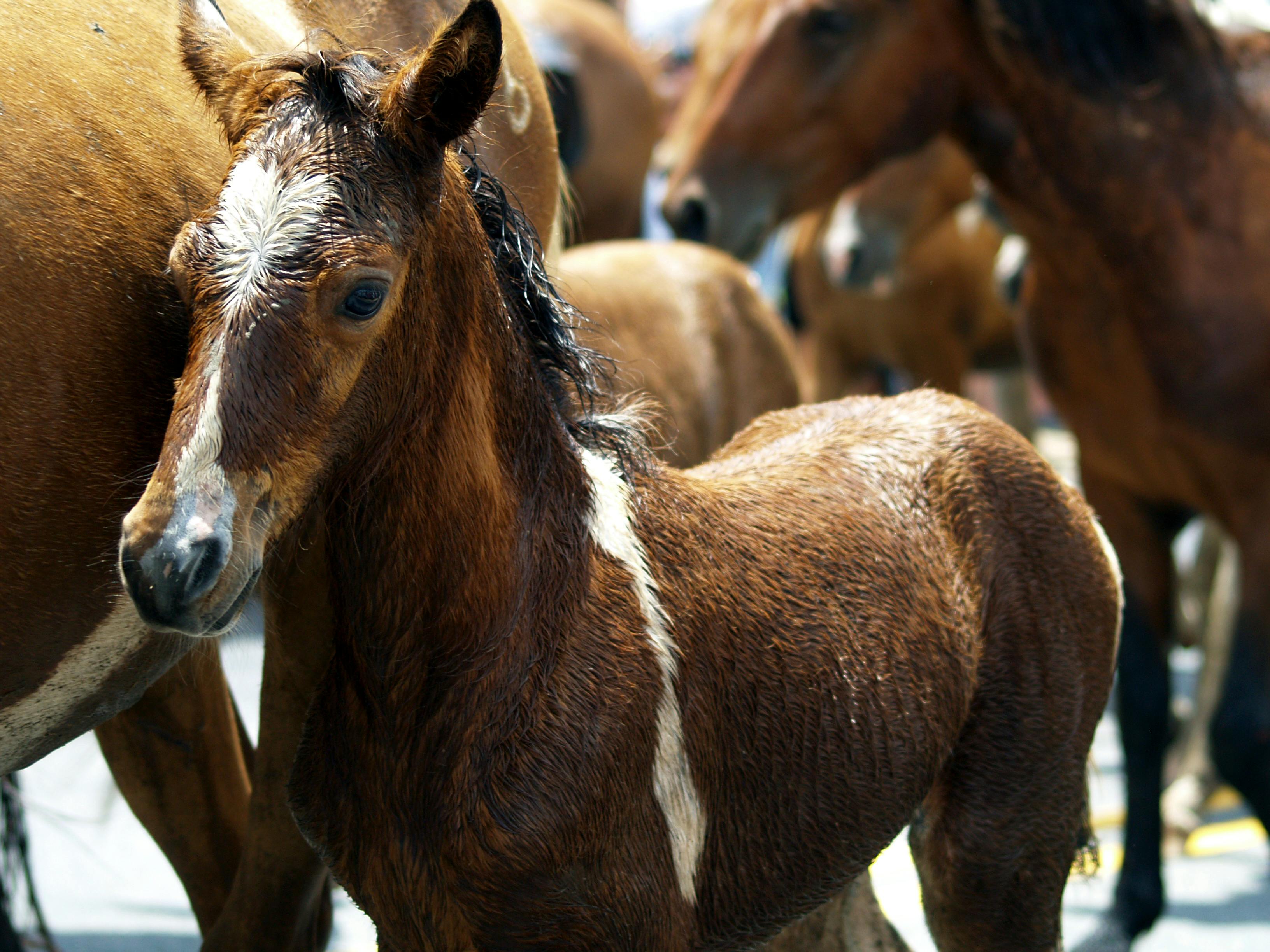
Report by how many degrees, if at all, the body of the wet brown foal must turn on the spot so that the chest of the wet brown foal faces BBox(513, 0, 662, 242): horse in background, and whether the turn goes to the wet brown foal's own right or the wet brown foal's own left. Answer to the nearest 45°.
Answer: approximately 135° to the wet brown foal's own right

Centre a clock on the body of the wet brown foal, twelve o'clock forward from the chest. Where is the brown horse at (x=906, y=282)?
The brown horse is roughly at 5 o'clock from the wet brown foal.

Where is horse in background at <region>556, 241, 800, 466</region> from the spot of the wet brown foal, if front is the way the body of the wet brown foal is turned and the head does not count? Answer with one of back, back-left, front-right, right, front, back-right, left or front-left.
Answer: back-right

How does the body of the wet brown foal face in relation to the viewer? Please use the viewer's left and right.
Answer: facing the viewer and to the left of the viewer
